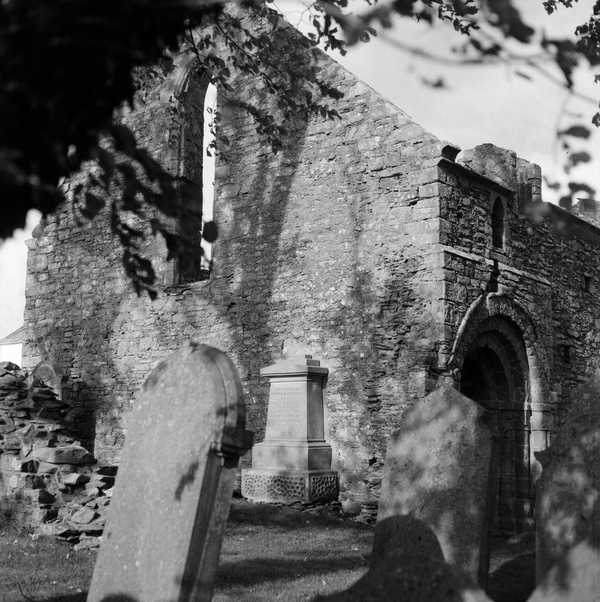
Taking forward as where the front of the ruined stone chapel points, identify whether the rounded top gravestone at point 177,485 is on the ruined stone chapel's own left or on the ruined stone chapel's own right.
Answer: on the ruined stone chapel's own right

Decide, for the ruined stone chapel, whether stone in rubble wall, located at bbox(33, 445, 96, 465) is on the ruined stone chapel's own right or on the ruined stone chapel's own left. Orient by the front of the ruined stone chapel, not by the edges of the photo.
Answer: on the ruined stone chapel's own right

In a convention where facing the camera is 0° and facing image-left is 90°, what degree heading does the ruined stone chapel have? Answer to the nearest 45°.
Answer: approximately 315°

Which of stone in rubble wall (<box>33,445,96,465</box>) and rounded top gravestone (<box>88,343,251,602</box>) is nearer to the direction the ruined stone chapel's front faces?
the rounded top gravestone
